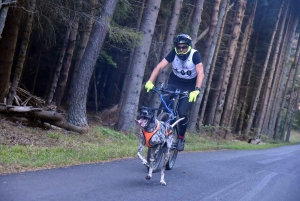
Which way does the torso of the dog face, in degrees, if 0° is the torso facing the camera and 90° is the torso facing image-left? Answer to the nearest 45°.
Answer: approximately 45°

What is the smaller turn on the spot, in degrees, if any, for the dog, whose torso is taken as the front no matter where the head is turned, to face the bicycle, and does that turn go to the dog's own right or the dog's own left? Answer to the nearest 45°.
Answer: approximately 135° to the dog's own right
